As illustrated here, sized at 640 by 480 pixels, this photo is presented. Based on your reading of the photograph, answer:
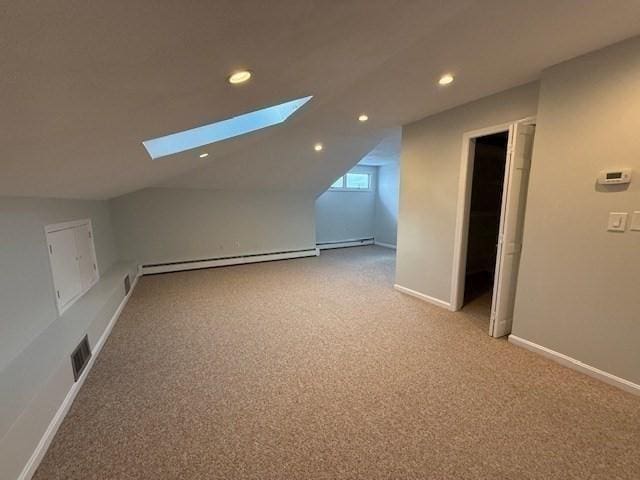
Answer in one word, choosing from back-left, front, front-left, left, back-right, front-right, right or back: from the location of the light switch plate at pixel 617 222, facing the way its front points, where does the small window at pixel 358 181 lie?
back-right

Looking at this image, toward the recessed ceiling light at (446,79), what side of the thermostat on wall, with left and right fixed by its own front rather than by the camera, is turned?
right

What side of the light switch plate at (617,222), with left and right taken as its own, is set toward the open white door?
right

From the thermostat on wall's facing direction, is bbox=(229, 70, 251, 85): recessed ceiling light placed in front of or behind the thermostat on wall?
in front

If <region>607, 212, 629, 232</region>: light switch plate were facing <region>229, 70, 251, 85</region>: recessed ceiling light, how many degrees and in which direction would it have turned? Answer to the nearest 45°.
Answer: approximately 45° to its right
